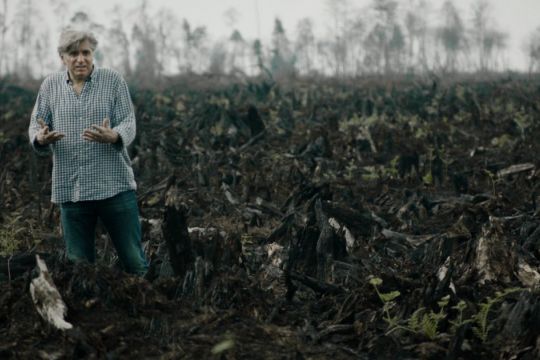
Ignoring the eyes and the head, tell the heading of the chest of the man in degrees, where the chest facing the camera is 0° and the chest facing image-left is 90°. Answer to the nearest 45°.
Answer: approximately 0°

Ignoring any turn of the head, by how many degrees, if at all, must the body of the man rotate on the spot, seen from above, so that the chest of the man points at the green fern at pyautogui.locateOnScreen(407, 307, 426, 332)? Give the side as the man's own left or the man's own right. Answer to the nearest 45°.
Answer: approximately 45° to the man's own left

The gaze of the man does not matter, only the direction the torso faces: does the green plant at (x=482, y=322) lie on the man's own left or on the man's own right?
on the man's own left

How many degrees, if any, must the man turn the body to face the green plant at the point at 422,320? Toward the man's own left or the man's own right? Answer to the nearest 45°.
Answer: approximately 45° to the man's own left

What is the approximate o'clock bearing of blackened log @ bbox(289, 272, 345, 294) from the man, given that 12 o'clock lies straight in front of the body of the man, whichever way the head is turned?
The blackened log is roughly at 9 o'clock from the man.
